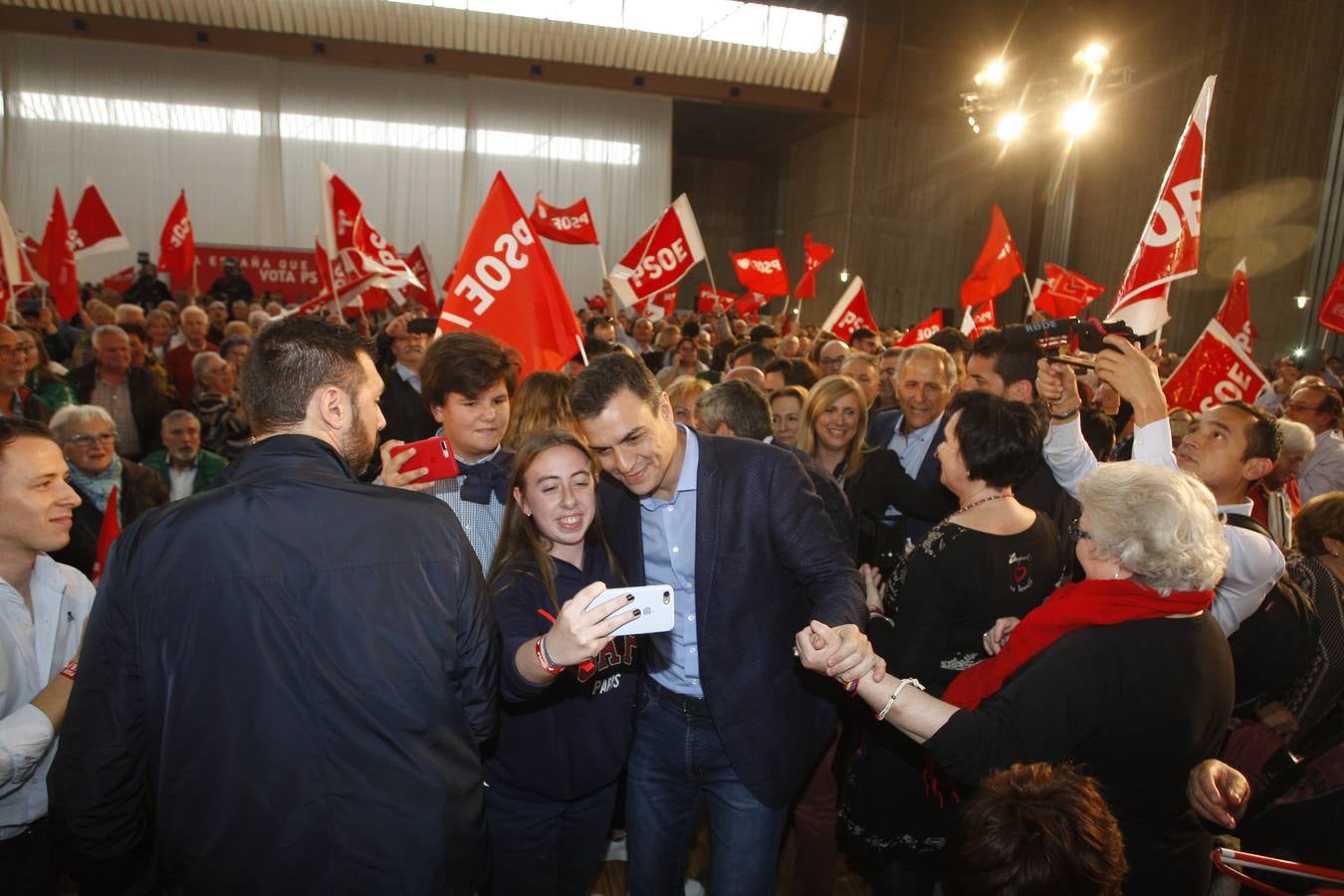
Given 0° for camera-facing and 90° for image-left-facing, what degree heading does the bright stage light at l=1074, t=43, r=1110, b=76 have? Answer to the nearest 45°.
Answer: approximately 0°

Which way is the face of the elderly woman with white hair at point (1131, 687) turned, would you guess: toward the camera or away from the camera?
away from the camera

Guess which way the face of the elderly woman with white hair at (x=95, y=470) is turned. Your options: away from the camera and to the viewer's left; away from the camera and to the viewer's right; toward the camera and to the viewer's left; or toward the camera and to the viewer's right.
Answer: toward the camera and to the viewer's right

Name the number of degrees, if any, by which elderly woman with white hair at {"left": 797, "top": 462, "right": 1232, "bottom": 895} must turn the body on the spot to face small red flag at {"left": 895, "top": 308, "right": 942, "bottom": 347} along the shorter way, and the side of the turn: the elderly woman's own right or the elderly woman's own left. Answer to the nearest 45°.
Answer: approximately 45° to the elderly woman's own right

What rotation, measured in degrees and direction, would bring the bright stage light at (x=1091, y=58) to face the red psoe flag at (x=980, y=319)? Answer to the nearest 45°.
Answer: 0° — it already faces it
